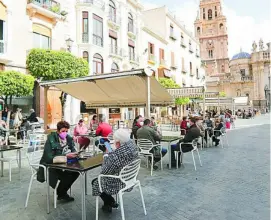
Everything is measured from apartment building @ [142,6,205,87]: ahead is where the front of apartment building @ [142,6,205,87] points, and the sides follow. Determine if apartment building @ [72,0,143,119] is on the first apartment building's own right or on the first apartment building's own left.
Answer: on the first apartment building's own right

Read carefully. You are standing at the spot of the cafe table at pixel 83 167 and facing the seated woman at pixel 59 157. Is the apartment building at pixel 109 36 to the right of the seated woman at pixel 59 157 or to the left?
right

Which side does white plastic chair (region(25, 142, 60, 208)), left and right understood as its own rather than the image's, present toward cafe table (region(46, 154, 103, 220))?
front

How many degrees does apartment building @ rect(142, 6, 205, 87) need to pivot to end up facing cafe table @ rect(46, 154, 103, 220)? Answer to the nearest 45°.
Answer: approximately 45° to its right

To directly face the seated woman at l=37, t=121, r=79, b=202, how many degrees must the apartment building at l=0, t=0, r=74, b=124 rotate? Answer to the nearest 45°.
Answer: approximately 45° to its right

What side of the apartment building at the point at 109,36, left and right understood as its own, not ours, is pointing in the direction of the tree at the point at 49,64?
right

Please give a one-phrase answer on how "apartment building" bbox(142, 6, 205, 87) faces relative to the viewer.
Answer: facing the viewer and to the right of the viewer

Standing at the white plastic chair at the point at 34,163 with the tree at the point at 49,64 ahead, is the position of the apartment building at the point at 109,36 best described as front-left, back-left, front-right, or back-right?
front-right

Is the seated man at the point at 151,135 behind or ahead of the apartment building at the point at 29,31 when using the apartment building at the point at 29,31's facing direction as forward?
ahead

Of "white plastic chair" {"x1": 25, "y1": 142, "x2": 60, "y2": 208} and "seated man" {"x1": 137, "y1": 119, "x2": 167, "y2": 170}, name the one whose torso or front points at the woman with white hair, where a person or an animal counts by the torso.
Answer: the white plastic chair

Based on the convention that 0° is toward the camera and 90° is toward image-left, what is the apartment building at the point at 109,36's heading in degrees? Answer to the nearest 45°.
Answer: approximately 315°

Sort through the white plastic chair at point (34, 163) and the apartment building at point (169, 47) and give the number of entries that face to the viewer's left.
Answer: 0

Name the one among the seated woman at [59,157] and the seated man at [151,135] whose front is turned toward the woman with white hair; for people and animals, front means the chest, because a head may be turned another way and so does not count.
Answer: the seated woman
